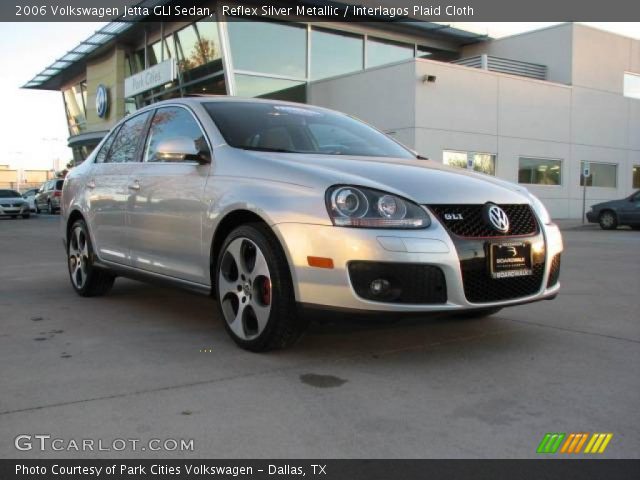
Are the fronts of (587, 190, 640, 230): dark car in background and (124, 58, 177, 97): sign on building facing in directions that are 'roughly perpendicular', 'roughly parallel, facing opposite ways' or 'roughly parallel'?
roughly perpendicular

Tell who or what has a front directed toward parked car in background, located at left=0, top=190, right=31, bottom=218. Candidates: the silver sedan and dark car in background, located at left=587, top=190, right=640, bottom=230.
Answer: the dark car in background

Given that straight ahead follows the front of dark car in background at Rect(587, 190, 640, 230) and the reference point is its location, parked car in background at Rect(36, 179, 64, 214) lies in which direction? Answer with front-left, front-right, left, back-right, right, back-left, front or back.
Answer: front

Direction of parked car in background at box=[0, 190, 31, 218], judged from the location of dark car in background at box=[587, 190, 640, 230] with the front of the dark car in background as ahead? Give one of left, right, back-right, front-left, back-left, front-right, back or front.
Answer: front

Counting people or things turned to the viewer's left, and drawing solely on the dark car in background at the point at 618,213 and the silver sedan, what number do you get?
1

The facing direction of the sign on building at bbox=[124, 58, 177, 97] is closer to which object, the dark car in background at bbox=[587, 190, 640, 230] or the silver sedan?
the silver sedan

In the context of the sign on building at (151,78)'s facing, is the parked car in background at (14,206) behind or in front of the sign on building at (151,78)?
in front

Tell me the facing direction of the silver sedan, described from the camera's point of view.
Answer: facing the viewer and to the right of the viewer

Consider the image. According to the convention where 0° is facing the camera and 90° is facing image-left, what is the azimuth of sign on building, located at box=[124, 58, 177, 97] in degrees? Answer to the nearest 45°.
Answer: approximately 45°

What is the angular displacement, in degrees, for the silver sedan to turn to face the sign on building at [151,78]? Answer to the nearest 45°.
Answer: approximately 135° to its left

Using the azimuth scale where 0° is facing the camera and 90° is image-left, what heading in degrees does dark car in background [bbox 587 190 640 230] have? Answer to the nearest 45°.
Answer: approximately 90°

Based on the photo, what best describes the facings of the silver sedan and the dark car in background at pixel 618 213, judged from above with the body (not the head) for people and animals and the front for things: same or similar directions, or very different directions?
very different directions

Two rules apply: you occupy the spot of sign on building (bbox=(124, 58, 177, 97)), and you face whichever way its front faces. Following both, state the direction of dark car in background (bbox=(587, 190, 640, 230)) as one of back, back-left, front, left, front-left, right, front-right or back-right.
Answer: left

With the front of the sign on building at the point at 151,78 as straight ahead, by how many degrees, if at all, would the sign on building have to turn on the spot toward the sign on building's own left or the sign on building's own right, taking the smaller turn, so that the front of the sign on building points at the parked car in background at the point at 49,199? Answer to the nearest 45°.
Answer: approximately 90° to the sign on building's own right
